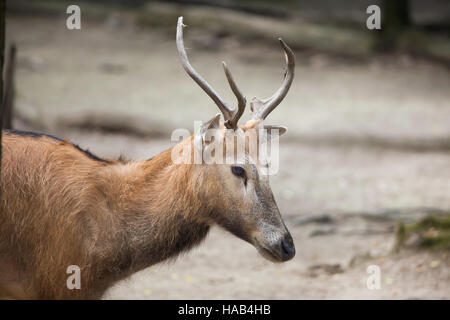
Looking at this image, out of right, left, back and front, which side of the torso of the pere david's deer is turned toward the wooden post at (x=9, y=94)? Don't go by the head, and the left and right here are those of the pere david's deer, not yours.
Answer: left

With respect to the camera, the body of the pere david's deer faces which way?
to the viewer's right
